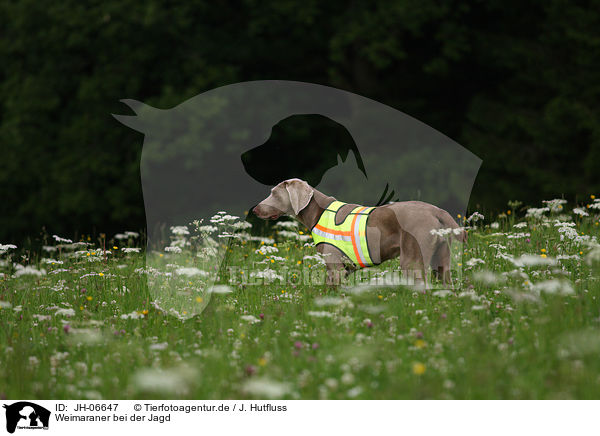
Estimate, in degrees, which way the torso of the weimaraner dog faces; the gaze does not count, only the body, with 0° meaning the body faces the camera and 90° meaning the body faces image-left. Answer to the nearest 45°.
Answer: approximately 90°
